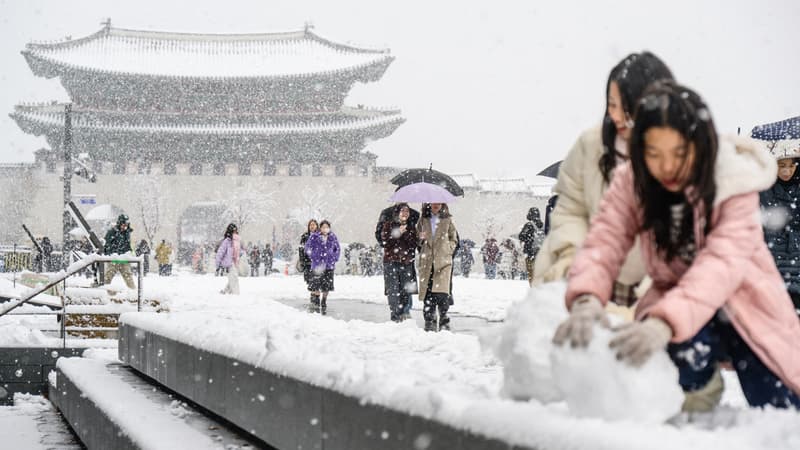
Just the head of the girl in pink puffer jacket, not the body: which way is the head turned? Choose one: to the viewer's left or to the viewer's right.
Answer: to the viewer's left

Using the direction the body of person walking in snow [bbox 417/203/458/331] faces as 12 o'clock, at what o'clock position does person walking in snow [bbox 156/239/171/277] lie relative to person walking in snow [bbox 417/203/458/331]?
person walking in snow [bbox 156/239/171/277] is roughly at 5 o'clock from person walking in snow [bbox 417/203/458/331].

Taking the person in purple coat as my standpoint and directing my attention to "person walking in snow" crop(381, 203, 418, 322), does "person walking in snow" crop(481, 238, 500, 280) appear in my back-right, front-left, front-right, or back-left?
back-left

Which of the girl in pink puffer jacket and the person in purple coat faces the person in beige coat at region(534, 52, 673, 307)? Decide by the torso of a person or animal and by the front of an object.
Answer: the person in purple coat

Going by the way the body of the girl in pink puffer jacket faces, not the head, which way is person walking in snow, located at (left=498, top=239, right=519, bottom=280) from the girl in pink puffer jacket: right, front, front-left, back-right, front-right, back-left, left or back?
back-right

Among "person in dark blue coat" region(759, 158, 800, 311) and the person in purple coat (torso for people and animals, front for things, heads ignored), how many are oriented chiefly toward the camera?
2

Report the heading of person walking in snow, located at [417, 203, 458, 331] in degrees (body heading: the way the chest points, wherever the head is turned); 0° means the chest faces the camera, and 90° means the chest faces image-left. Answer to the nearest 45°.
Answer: approximately 0°

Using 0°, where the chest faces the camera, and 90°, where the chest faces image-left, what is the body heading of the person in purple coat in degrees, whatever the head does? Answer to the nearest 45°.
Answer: approximately 0°

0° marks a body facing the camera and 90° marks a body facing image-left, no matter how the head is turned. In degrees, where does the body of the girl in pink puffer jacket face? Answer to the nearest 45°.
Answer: approximately 45°

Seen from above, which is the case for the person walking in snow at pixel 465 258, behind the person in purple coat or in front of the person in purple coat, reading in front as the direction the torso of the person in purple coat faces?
behind

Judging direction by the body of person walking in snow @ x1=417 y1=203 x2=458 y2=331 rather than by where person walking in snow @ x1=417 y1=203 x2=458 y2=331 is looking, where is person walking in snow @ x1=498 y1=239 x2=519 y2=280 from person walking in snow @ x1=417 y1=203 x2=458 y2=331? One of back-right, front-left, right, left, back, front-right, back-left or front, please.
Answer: back

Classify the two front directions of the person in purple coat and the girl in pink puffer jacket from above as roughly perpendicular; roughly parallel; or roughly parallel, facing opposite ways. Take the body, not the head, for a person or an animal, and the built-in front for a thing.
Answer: roughly perpendicular

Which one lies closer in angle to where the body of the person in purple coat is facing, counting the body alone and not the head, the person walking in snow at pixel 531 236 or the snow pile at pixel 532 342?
the snow pile
